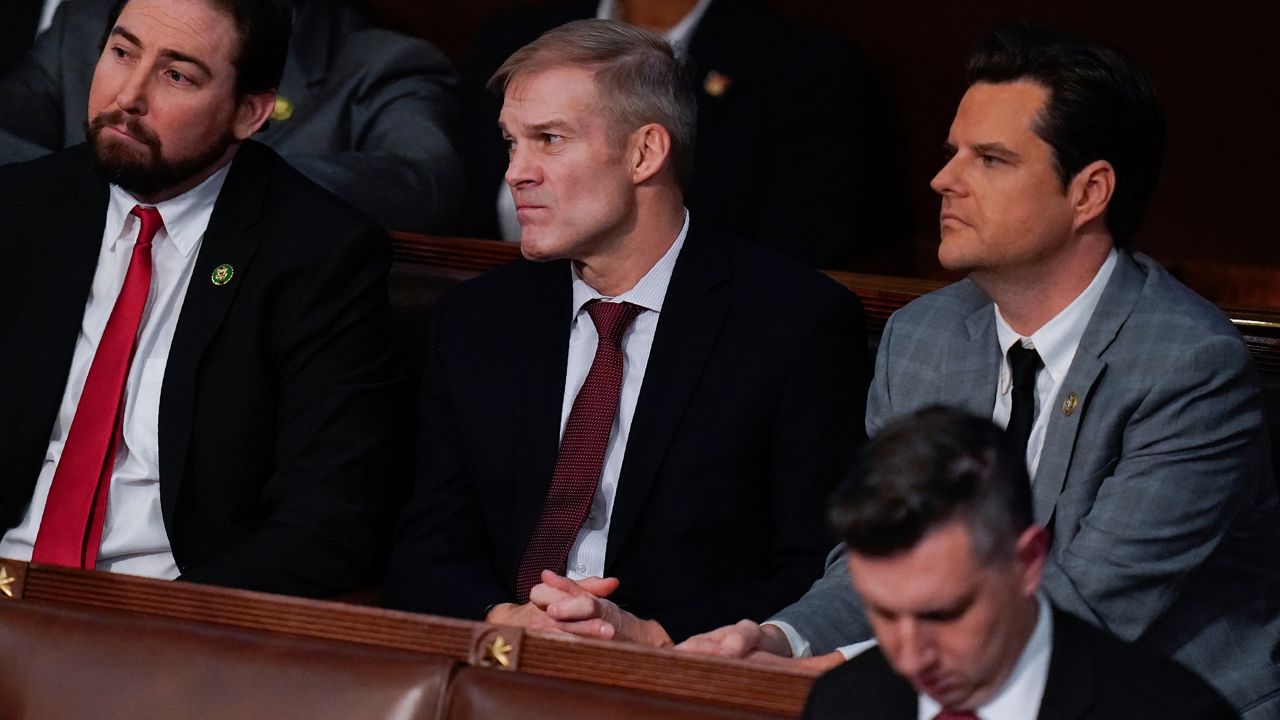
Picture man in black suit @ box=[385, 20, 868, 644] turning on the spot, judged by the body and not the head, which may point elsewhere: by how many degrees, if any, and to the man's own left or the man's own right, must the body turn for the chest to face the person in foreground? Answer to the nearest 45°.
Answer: approximately 45° to the man's own left

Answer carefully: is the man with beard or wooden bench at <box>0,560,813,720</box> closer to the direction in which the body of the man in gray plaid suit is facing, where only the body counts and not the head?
the wooden bench

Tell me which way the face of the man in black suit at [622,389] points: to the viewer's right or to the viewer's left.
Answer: to the viewer's left

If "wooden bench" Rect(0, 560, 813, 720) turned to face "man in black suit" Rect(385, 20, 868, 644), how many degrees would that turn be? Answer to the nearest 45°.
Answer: approximately 180°

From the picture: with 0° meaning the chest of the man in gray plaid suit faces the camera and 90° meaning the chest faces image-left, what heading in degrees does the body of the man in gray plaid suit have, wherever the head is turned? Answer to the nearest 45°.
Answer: approximately 45°

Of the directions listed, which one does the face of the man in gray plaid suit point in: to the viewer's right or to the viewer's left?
to the viewer's left

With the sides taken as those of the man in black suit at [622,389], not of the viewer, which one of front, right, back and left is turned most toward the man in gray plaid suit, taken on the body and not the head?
left

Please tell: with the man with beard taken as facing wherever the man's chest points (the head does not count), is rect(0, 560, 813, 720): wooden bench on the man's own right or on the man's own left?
on the man's own left

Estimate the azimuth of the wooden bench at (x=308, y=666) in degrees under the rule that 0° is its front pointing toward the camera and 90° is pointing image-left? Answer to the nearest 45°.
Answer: approximately 45°

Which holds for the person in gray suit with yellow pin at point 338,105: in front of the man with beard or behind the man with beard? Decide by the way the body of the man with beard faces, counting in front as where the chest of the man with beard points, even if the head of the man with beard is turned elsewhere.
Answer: behind

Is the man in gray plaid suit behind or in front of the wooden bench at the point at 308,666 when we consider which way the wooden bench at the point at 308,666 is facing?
behind

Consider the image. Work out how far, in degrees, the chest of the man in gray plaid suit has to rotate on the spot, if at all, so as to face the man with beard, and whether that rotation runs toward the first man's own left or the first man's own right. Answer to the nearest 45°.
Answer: approximately 45° to the first man's own right
